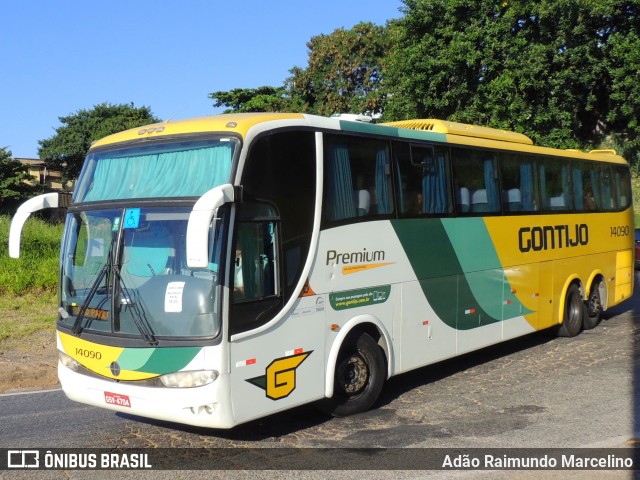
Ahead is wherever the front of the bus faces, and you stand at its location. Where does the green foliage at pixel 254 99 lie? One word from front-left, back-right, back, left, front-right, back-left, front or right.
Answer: back-right

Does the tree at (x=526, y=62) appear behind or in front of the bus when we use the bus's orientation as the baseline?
behind

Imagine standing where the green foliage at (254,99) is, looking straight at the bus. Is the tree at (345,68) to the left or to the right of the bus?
left

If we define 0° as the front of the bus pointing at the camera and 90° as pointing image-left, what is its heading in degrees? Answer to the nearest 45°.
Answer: approximately 45°

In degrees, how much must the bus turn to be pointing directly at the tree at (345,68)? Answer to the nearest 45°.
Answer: approximately 135° to its right

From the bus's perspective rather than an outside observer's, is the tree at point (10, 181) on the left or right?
on its right
